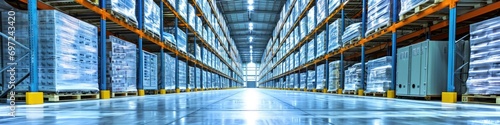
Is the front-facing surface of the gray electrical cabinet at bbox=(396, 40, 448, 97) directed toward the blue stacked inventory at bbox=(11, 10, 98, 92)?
yes

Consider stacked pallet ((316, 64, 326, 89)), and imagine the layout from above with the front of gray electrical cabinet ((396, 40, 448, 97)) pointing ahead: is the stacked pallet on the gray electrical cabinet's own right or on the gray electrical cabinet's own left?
on the gray electrical cabinet's own right

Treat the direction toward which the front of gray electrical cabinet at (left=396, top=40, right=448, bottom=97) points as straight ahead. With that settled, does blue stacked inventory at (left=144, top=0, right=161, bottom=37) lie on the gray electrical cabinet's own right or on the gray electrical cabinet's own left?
on the gray electrical cabinet's own right

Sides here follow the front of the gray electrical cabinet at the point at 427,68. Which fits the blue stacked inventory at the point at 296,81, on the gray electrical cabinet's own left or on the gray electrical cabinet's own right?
on the gray electrical cabinet's own right

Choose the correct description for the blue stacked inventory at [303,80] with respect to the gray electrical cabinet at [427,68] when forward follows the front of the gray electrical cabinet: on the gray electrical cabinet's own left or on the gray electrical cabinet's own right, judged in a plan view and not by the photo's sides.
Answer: on the gray electrical cabinet's own right

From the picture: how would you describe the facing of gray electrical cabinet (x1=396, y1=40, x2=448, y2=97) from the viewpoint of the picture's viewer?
facing the viewer and to the left of the viewer
